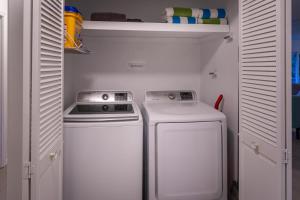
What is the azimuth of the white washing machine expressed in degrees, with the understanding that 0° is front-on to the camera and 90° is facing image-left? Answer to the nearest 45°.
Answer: approximately 0°

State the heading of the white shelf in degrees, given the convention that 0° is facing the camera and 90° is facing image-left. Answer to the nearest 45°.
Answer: approximately 0°

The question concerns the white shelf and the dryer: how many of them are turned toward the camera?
2
